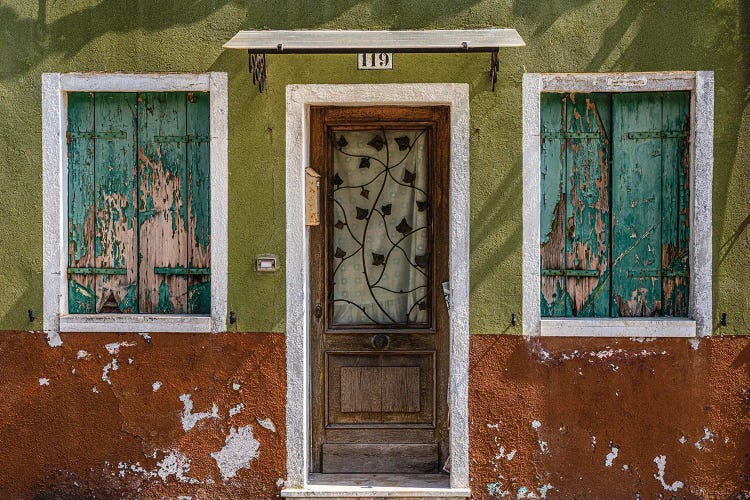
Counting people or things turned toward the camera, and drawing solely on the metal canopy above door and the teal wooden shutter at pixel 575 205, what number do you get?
2

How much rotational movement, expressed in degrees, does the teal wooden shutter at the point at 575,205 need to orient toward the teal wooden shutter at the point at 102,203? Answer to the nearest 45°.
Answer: approximately 90° to its right

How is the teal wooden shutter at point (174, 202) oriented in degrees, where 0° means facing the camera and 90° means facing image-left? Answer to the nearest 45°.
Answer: approximately 0°

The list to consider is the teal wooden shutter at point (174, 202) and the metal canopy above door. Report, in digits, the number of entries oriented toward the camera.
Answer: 2

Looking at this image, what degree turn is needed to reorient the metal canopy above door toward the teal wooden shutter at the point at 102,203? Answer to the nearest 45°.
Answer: approximately 90° to its right

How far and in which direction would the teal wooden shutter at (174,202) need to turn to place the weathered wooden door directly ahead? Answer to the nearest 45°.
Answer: approximately 90° to its left
